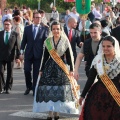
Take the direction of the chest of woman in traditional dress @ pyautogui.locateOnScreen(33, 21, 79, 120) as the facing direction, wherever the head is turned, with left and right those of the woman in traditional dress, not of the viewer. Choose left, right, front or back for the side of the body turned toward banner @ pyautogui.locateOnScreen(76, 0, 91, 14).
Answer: back

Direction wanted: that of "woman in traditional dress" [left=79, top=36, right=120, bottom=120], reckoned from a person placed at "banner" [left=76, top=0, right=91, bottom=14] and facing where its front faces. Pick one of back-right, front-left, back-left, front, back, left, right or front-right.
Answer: front

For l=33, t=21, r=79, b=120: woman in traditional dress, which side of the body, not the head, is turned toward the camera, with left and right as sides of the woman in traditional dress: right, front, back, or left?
front

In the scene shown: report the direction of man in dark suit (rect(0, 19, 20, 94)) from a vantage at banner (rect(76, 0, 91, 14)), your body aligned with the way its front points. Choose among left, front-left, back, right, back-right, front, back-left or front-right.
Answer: front-right
